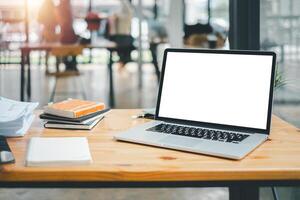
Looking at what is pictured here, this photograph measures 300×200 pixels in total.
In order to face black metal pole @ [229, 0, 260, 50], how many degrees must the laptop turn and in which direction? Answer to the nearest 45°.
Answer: approximately 135° to its right

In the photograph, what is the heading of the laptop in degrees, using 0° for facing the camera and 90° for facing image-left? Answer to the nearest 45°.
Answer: approximately 45°

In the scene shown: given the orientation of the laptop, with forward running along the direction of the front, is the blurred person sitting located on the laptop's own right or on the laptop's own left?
on the laptop's own right
